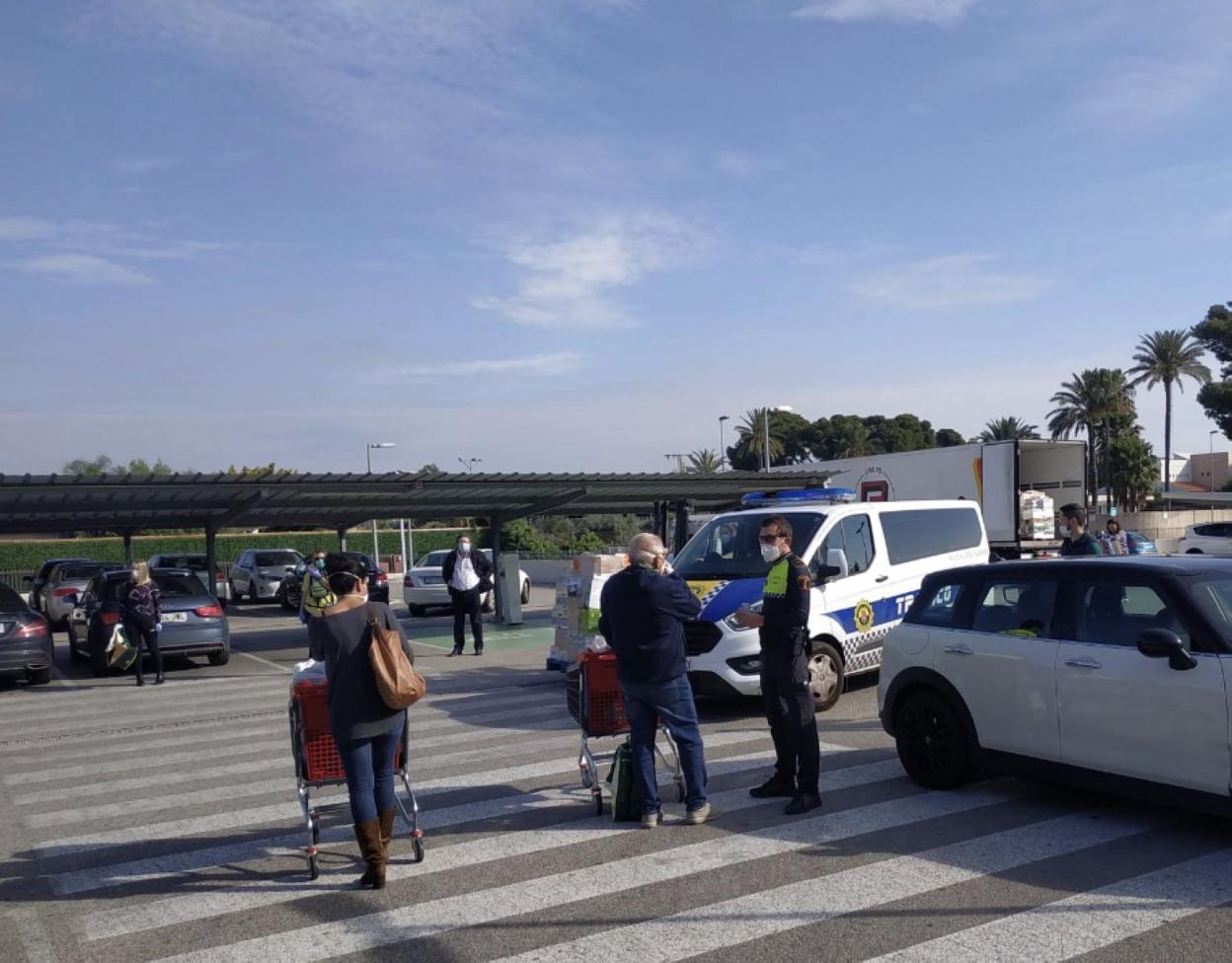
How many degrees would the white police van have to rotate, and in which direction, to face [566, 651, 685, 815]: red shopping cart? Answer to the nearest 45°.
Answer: approximately 45° to its left

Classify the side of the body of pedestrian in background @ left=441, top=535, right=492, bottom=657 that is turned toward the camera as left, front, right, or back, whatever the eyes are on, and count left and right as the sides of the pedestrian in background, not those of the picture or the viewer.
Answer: front

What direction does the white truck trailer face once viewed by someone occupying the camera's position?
facing away from the viewer and to the left of the viewer

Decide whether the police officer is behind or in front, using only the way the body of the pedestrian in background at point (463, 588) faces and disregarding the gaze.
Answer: in front

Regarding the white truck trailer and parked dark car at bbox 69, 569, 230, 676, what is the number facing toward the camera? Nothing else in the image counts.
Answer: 0

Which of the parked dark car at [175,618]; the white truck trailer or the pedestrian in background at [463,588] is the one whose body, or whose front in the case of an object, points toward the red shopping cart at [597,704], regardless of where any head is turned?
the pedestrian in background

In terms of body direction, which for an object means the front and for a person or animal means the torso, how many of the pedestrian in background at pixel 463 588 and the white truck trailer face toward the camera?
1

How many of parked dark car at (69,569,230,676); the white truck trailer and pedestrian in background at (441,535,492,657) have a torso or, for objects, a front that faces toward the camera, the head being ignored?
1

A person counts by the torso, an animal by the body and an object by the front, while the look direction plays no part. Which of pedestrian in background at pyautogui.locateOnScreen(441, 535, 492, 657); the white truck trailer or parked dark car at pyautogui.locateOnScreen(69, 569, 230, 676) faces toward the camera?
the pedestrian in background

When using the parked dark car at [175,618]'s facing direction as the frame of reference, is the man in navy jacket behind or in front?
behind

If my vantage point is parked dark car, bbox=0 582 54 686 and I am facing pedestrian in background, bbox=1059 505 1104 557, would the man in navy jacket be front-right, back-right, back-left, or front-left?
front-right

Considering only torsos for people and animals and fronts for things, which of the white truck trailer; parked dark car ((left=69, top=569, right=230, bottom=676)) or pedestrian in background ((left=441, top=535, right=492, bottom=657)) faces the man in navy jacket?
the pedestrian in background

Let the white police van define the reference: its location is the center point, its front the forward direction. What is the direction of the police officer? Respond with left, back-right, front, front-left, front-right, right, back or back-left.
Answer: front-left

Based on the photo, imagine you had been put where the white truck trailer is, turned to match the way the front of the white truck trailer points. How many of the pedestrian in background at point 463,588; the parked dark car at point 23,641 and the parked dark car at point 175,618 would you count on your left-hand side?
3

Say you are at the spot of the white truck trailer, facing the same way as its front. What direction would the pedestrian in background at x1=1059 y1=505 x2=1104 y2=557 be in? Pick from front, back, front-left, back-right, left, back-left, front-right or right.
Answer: back-left

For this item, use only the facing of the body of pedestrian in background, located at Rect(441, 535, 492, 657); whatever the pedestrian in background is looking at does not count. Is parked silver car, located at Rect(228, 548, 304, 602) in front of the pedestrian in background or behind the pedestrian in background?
behind

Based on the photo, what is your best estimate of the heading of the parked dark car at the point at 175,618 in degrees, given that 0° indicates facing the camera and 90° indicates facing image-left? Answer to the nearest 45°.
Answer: approximately 135°

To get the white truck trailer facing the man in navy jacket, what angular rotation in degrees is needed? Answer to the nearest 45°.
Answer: approximately 135° to its left
